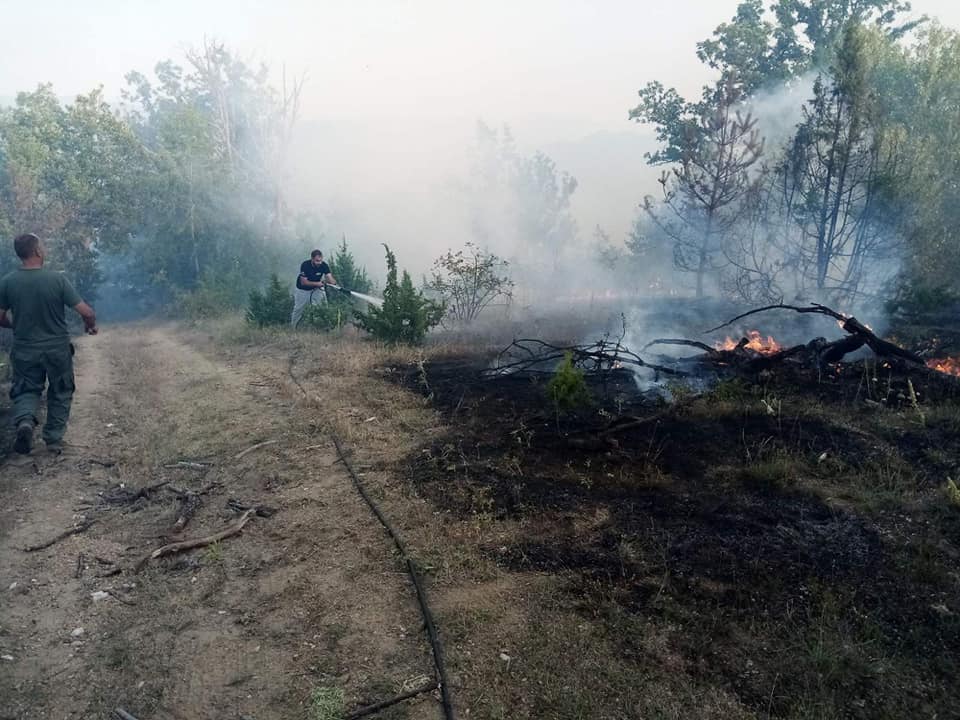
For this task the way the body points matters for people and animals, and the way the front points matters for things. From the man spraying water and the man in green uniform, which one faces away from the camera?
the man in green uniform

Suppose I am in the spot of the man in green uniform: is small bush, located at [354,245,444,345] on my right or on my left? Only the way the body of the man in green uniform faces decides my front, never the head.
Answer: on my right

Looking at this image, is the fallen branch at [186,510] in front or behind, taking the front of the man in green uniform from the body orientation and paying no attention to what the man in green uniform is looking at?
behind

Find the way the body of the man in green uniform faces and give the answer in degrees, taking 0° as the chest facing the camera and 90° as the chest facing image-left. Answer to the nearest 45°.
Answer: approximately 180°

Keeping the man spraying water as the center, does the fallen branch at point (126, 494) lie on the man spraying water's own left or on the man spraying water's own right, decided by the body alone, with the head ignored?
on the man spraying water's own right

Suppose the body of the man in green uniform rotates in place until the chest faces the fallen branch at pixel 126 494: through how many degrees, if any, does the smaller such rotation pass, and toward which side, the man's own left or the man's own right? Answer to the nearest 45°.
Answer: approximately 180°

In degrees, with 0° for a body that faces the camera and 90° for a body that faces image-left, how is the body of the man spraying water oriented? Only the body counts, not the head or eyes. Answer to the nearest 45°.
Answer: approximately 315°

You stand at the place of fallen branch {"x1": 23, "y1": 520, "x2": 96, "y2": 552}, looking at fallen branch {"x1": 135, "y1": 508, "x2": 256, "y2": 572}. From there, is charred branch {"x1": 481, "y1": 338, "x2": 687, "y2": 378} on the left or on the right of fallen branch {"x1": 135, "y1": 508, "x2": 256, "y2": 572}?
left

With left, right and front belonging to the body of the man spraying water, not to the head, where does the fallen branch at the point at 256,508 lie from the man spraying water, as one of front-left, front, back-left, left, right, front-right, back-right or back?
front-right

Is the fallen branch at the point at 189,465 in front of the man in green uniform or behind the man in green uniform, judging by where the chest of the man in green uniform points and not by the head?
behind

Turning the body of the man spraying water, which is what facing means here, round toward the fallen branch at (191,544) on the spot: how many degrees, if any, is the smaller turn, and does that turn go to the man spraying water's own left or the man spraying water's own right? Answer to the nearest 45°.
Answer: approximately 45° to the man spraying water's own right

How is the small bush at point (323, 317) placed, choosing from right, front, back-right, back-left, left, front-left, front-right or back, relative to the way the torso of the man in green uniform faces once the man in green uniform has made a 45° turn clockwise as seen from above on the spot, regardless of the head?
front

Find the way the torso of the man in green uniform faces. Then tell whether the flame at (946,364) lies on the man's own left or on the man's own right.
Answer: on the man's own right

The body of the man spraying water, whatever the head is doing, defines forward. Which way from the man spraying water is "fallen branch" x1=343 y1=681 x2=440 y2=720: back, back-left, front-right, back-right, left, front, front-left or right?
front-right

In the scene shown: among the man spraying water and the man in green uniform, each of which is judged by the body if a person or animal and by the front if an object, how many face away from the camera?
1

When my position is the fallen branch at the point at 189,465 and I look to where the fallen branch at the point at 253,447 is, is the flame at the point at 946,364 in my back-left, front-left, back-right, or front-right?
front-right

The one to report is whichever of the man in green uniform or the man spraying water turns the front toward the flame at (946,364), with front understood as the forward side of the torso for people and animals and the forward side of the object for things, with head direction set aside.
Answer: the man spraying water

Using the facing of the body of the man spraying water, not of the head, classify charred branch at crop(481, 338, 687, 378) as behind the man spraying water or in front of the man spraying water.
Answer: in front
